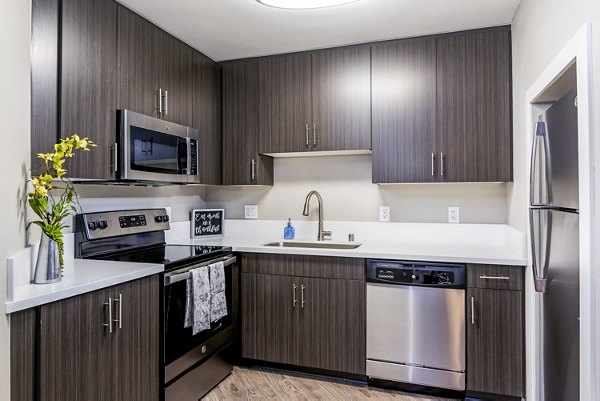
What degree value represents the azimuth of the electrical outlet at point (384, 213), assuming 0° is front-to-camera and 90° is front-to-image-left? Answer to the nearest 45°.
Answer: approximately 0°

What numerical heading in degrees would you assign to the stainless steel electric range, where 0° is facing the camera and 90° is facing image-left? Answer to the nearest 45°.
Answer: approximately 315°

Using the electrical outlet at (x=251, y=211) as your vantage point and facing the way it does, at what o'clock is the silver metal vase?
The silver metal vase is roughly at 1 o'clock from the electrical outlet.

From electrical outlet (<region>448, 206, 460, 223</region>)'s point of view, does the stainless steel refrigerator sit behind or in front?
in front

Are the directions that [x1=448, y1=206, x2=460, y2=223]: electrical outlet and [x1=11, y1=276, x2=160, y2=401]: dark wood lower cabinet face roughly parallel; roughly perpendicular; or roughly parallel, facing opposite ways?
roughly perpendicular

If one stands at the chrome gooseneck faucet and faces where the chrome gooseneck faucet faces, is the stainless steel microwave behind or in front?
in front

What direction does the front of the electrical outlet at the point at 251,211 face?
toward the camera

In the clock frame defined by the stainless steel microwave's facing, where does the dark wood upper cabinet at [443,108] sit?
The dark wood upper cabinet is roughly at 11 o'clock from the stainless steel microwave.

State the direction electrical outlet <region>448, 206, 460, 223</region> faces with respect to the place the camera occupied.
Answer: facing the viewer

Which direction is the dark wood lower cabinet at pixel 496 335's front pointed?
toward the camera

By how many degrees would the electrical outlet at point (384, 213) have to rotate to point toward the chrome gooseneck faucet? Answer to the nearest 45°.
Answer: approximately 90° to its right

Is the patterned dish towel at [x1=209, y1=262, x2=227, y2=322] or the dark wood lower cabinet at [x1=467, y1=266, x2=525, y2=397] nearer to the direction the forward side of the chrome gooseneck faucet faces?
the patterned dish towel

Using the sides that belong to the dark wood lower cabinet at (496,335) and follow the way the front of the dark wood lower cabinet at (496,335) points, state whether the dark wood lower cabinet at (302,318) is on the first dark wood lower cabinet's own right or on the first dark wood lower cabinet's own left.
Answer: on the first dark wood lower cabinet's own right
